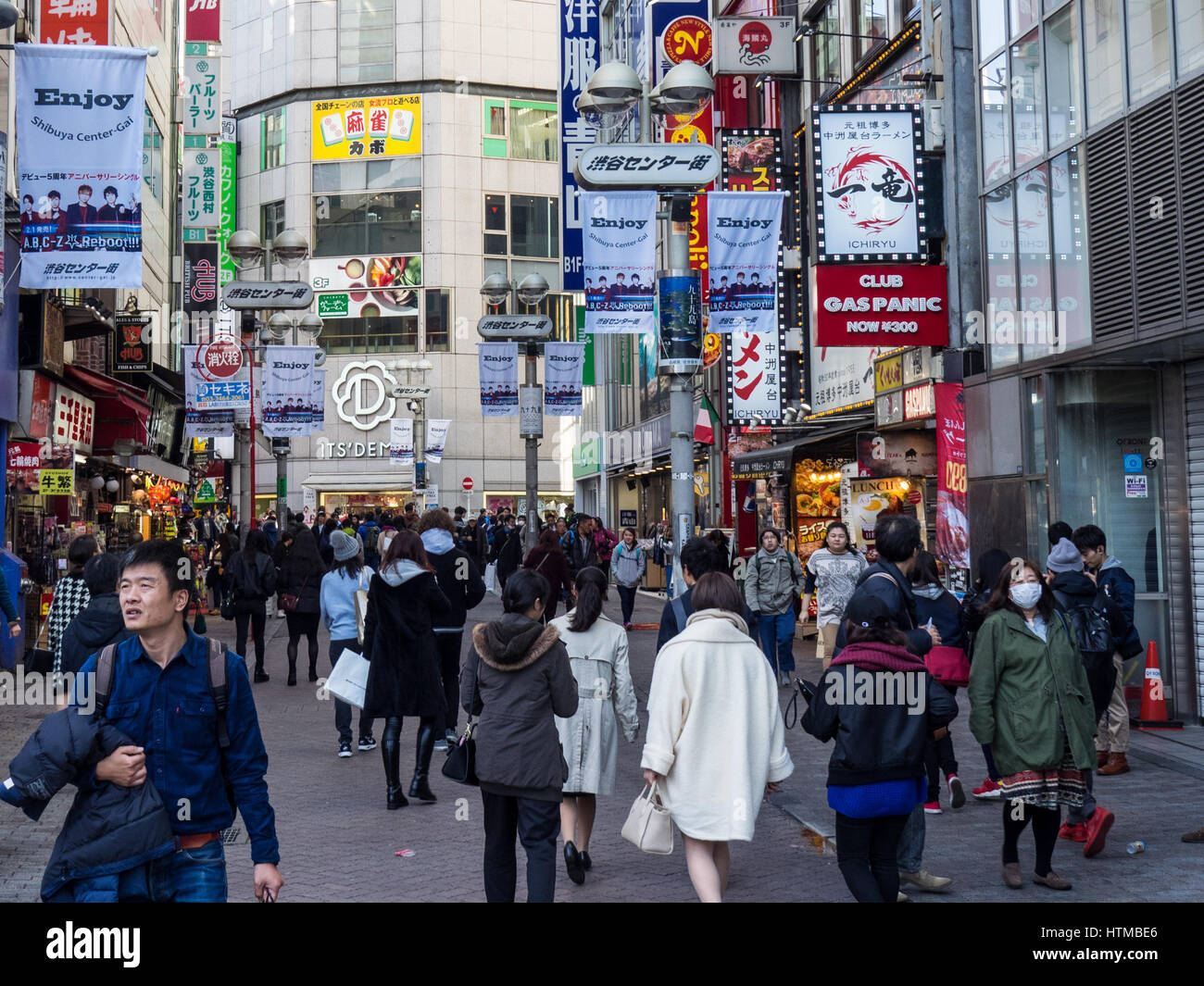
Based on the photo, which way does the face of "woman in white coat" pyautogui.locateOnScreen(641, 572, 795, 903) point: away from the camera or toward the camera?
away from the camera

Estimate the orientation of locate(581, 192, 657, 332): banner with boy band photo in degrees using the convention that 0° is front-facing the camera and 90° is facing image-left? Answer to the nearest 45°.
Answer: approximately 0°

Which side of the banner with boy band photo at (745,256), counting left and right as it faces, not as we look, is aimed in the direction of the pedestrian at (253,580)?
right

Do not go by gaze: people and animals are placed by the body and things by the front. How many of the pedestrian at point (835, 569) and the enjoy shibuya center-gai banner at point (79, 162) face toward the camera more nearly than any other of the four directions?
2

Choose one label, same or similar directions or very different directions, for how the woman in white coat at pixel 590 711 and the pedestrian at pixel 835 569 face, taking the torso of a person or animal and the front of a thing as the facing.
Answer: very different directions

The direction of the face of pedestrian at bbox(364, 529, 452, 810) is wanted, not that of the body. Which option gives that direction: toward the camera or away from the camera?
away from the camera

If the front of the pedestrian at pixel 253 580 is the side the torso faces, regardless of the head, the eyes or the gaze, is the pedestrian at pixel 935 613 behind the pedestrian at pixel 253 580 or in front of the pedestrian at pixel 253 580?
behind

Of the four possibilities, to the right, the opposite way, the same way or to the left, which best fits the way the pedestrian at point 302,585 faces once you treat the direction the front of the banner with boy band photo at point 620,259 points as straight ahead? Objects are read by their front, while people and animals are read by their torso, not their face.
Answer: the opposite way

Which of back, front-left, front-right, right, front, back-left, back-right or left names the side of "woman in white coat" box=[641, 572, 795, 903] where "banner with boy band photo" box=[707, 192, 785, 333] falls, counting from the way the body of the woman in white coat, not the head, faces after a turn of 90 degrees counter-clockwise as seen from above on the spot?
right

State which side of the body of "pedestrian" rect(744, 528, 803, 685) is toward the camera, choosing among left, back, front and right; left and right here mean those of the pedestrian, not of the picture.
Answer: front

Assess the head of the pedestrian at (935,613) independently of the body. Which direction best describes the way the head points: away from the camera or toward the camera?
away from the camera

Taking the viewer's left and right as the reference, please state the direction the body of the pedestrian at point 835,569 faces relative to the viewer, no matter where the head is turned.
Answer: facing the viewer

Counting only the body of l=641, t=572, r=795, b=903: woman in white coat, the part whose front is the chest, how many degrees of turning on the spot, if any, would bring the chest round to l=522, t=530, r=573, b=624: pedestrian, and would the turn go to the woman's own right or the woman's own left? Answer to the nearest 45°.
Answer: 0° — they already face them

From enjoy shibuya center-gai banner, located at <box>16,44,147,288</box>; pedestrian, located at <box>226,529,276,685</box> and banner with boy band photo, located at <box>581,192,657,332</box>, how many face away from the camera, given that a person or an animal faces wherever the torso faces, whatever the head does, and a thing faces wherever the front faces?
1

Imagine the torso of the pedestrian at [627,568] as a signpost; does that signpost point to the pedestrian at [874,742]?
yes

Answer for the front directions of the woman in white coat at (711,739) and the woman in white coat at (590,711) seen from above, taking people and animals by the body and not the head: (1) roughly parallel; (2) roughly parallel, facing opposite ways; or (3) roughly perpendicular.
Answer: roughly parallel
